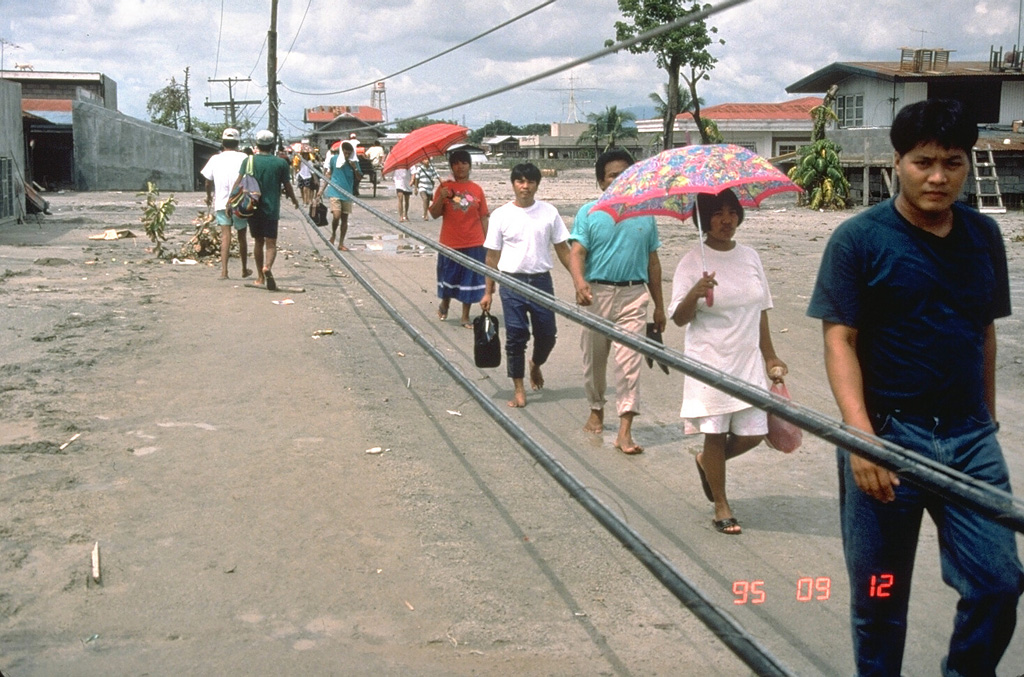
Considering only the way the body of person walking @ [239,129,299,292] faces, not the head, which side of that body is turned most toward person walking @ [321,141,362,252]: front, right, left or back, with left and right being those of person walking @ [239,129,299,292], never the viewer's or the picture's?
front

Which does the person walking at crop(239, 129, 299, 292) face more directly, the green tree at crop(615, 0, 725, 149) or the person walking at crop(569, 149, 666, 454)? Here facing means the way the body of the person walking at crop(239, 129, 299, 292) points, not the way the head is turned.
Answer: the green tree

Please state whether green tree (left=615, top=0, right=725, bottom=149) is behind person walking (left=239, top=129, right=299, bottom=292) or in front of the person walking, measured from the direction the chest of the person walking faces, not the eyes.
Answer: in front

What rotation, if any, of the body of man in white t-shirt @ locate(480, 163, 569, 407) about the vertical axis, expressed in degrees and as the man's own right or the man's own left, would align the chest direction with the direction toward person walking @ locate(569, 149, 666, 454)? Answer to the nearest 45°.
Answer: approximately 45° to the man's own left

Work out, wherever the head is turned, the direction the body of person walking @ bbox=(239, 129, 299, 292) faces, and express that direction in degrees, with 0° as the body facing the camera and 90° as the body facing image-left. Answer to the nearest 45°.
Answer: approximately 180°

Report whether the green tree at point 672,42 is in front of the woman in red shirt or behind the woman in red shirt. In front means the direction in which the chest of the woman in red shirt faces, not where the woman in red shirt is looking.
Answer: behind

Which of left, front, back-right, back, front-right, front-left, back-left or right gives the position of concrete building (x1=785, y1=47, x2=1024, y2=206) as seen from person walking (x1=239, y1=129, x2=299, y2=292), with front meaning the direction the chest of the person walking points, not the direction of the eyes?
front-right

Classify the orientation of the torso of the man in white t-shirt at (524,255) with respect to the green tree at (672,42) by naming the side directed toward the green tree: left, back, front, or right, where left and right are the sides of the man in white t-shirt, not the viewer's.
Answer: back

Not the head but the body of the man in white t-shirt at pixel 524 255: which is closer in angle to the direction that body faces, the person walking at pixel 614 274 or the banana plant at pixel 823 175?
the person walking

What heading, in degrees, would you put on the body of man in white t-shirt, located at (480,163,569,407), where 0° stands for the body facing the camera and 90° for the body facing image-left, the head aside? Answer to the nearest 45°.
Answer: approximately 0°
